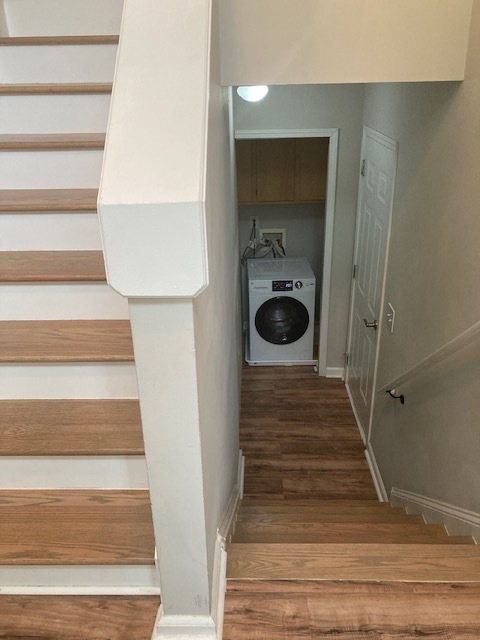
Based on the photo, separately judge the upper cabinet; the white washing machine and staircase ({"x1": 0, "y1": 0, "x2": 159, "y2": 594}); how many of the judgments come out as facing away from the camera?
0

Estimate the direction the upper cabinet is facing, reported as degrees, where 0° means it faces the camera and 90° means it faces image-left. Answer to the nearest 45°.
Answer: approximately 0°

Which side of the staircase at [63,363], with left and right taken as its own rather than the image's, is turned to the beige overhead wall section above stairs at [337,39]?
left

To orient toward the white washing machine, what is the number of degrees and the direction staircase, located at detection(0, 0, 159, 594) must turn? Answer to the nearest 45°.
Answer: approximately 135° to its left

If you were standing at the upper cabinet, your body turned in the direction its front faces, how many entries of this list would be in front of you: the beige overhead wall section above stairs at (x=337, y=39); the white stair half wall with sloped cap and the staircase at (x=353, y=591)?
3

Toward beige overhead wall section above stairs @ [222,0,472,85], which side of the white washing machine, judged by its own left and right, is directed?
front

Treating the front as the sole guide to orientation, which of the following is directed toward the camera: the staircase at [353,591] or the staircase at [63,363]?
the staircase at [63,363]

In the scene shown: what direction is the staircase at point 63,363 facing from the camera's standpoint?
toward the camera

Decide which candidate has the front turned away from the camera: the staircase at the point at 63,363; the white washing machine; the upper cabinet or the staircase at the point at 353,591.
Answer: the staircase at the point at 353,591

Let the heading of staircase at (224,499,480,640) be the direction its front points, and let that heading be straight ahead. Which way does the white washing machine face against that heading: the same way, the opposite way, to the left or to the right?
the opposite way

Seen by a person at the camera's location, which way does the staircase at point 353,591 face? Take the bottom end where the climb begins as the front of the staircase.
facing away from the viewer
